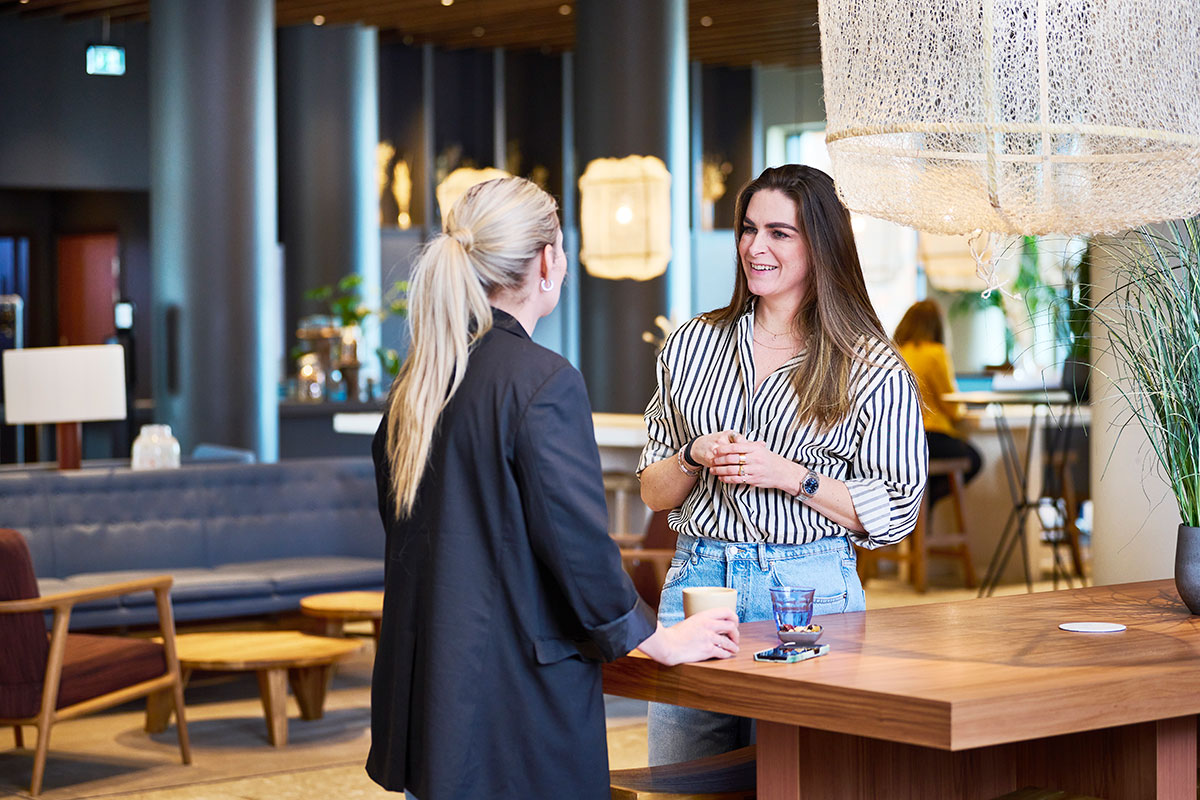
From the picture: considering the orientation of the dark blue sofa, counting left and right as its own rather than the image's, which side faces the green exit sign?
back

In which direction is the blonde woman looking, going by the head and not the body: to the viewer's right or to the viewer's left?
to the viewer's right

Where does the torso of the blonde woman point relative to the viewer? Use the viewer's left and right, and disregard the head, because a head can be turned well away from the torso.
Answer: facing away from the viewer and to the right of the viewer

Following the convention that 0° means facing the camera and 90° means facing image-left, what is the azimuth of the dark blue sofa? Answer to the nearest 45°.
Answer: approximately 0°

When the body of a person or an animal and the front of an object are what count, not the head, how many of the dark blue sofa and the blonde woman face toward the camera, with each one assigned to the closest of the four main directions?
1

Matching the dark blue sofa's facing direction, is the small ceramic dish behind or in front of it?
in front

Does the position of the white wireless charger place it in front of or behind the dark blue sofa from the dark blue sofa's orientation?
in front

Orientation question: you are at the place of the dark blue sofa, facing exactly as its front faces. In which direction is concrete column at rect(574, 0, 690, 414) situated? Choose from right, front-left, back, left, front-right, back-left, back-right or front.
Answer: back-left

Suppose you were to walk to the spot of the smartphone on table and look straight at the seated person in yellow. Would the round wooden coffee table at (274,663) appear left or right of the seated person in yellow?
left

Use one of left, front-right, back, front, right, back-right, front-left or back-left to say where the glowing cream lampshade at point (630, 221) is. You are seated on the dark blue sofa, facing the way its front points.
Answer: back-left
